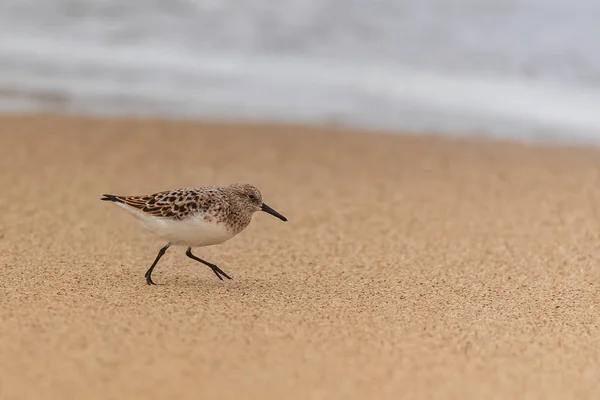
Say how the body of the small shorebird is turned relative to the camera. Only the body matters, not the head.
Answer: to the viewer's right
